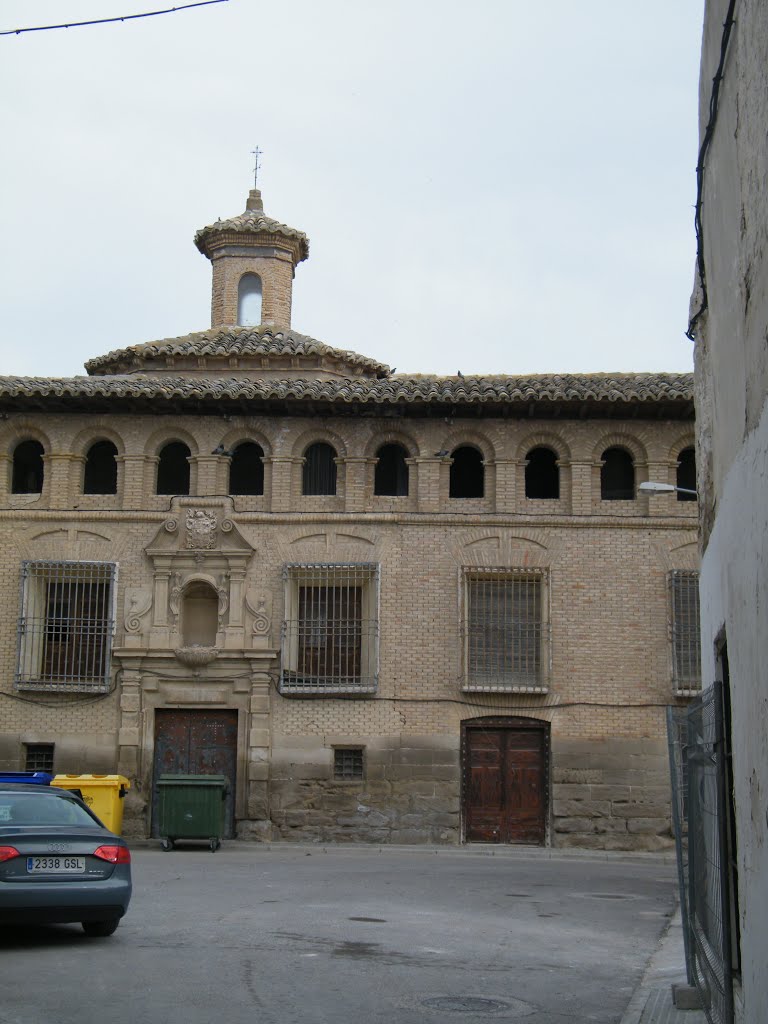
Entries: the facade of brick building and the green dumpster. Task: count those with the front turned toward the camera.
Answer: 2

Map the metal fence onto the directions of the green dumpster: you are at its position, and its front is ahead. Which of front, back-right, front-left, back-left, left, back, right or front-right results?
front

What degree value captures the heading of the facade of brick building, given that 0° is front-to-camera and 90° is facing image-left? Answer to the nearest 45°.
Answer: approximately 0°

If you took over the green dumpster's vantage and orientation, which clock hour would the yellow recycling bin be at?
The yellow recycling bin is roughly at 3 o'clock from the green dumpster.

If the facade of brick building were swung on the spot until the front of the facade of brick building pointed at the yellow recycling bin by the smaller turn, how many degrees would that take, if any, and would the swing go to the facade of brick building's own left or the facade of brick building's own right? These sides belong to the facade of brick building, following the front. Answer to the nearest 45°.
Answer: approximately 45° to the facade of brick building's own right

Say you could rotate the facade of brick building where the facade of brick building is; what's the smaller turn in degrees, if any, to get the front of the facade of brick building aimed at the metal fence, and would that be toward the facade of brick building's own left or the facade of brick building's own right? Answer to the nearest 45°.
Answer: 0° — it already faces it

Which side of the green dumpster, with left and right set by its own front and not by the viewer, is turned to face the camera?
front
